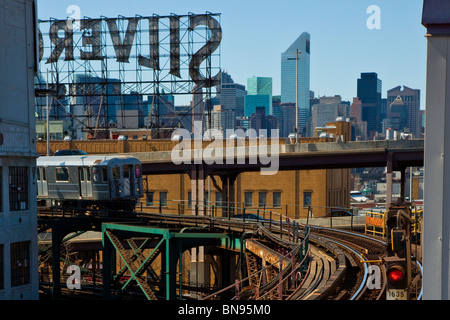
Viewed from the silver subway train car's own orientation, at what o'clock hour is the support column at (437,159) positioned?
The support column is roughly at 1 o'clock from the silver subway train car.

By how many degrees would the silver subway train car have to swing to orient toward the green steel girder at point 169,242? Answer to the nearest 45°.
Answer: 0° — it already faces it

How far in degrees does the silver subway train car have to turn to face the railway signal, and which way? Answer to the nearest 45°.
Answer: approximately 45° to its right

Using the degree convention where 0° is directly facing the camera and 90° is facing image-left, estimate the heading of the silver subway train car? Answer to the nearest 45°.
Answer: approximately 315°
